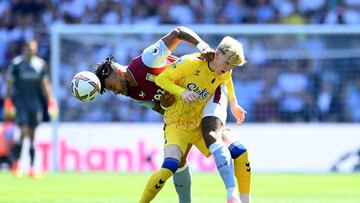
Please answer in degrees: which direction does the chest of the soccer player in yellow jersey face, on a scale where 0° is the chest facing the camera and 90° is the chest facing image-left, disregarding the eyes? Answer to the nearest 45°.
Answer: approximately 315°

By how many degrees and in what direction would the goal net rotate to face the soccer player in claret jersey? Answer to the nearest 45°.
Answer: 0° — it already faces them

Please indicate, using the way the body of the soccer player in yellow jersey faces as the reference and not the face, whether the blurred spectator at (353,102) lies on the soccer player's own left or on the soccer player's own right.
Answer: on the soccer player's own left
